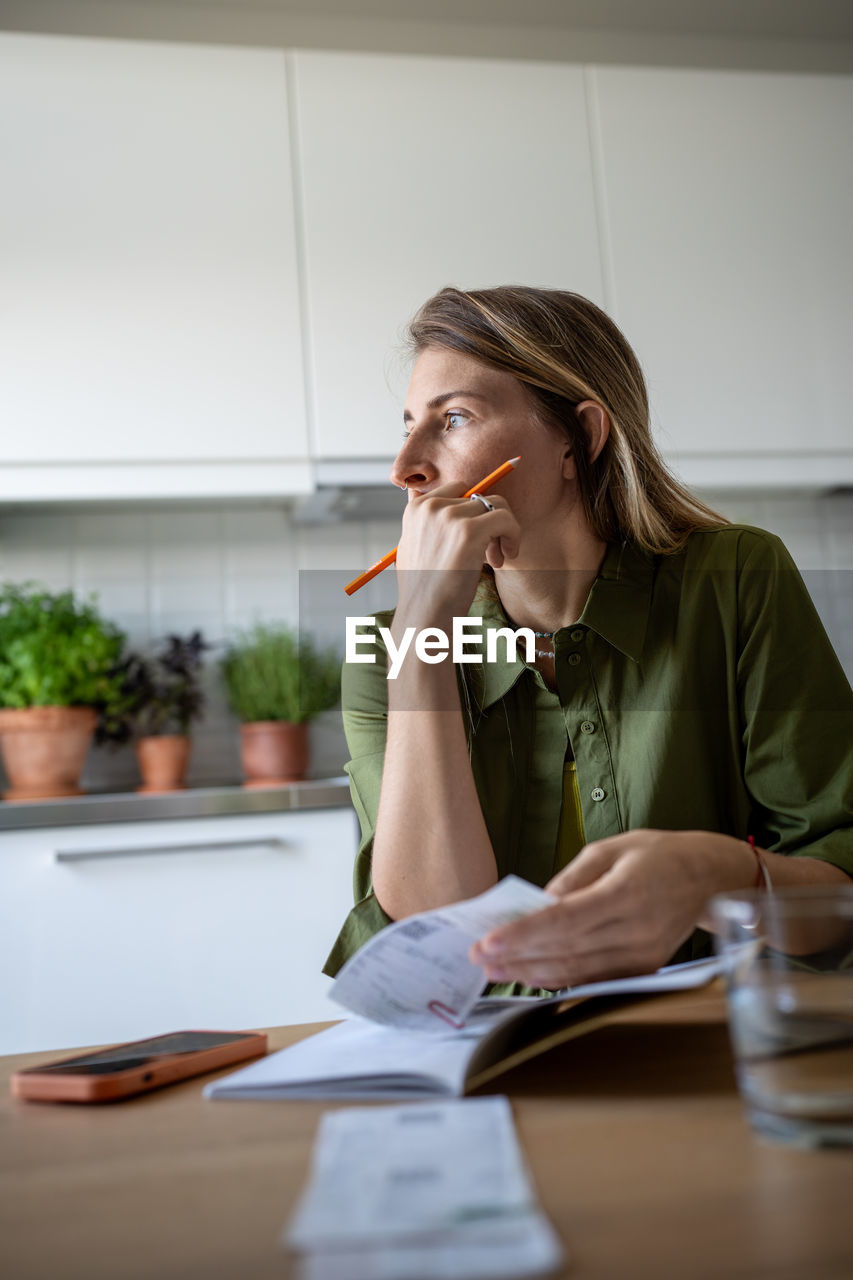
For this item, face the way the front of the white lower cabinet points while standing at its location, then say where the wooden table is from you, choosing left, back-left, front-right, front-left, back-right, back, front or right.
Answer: front

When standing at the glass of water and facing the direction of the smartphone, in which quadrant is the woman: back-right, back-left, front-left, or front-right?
front-right

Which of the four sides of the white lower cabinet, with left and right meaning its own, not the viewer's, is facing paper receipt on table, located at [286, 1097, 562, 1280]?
front

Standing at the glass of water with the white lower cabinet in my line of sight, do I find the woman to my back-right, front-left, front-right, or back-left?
front-right

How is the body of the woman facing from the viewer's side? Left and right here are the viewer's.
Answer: facing the viewer and to the left of the viewer

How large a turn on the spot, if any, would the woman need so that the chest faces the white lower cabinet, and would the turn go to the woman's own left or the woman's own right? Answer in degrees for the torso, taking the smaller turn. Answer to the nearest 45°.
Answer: approximately 90° to the woman's own right

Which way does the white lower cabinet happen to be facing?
toward the camera

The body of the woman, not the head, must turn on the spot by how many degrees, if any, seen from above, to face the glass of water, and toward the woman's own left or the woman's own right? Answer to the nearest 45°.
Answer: approximately 45° to the woman's own left

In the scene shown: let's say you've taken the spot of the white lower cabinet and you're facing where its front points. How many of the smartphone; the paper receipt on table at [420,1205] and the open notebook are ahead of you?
3

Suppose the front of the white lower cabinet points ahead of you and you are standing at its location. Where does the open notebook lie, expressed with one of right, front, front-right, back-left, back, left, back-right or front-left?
front

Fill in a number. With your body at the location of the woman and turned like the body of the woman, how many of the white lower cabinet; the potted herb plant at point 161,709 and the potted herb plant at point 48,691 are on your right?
3

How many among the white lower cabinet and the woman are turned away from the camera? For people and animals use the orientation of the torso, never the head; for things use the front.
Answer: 0

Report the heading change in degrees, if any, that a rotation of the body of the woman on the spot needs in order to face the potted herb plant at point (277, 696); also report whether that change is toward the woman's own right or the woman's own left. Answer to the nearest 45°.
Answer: approximately 90° to the woman's own right

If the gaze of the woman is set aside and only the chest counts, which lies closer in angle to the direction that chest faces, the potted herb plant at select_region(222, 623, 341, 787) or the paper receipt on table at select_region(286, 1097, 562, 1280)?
the paper receipt on table

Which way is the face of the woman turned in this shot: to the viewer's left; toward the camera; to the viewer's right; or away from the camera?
to the viewer's left

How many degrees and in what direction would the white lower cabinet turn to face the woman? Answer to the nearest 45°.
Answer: approximately 45° to its left

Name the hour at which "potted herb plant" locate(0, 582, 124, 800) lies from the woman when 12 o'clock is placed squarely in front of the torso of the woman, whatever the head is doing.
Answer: The potted herb plant is roughly at 3 o'clock from the woman.
